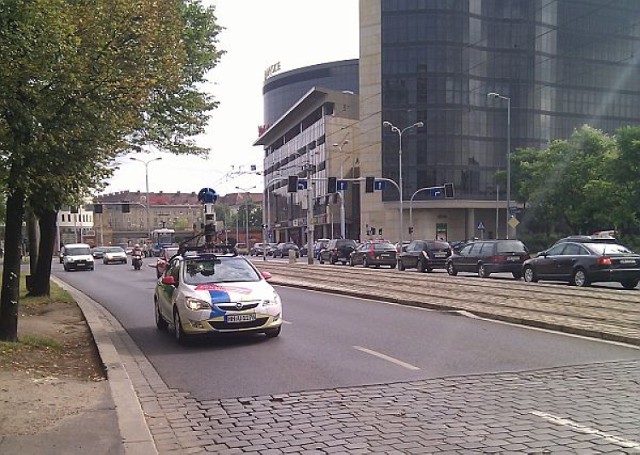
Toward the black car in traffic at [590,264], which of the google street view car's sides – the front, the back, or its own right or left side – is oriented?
left

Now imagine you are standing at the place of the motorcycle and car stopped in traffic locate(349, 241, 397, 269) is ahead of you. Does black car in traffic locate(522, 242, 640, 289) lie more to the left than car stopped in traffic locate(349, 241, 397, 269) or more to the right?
right

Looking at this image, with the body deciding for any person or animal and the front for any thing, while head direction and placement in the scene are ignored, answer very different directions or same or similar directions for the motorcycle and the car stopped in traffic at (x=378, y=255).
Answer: very different directions

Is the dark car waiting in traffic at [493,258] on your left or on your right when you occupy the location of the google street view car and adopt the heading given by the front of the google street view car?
on your left

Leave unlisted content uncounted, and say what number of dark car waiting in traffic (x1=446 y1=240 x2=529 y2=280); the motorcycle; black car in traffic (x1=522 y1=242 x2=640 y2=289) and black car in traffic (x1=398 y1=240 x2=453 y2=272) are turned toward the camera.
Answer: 1

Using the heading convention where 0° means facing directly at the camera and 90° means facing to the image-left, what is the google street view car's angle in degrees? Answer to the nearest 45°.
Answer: approximately 315°

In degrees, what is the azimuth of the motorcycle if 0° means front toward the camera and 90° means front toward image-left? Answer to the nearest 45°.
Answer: approximately 0°

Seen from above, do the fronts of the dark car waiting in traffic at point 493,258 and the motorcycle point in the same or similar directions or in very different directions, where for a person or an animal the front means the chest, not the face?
very different directions

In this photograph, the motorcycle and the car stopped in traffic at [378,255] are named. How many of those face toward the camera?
1

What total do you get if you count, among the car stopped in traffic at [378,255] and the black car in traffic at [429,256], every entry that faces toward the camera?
0
